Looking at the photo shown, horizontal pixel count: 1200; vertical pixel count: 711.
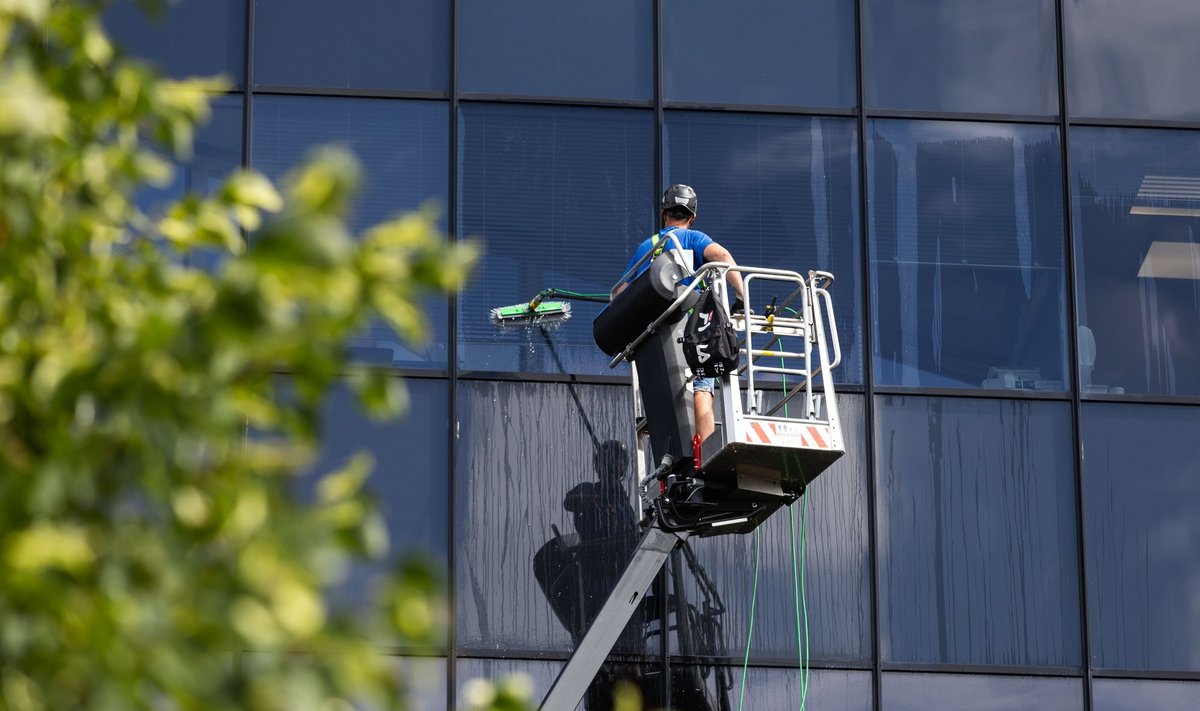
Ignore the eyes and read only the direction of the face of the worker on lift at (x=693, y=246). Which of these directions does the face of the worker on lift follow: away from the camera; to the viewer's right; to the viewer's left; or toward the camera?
away from the camera

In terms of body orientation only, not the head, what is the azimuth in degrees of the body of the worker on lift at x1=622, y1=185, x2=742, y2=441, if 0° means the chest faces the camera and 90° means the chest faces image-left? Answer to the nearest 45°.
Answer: approximately 180°
